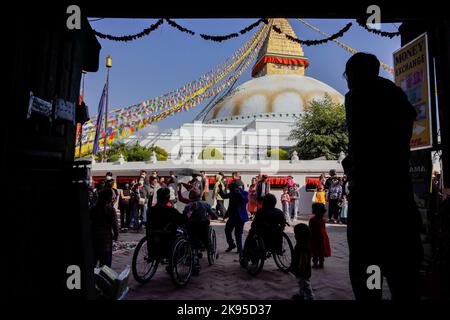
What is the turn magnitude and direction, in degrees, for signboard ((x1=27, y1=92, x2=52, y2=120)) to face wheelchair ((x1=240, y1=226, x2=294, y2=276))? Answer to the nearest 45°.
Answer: approximately 90° to its left

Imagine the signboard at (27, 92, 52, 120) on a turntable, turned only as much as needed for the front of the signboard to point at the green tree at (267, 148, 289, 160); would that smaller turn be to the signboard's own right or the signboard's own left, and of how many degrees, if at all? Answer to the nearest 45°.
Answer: approximately 90° to the signboard's own left

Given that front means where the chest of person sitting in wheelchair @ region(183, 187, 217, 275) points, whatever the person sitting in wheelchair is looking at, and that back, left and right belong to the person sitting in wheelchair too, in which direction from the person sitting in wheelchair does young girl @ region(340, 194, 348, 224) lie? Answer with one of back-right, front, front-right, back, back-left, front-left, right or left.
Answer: front-right

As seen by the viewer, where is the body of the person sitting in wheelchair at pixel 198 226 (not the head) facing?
away from the camera

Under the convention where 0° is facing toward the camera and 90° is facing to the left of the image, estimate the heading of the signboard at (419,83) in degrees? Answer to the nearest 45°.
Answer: approximately 45°

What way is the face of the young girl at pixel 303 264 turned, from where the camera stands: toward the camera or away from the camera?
away from the camera

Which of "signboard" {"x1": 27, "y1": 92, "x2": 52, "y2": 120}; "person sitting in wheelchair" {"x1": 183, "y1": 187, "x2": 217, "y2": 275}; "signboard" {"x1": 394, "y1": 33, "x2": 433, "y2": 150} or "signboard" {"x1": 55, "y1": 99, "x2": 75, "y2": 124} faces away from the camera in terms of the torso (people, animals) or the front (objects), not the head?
the person sitting in wheelchair

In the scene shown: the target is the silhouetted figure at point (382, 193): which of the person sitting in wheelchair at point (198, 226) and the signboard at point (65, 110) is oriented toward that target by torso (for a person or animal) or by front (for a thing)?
the signboard

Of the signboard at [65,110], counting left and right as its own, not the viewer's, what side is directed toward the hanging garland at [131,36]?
left
